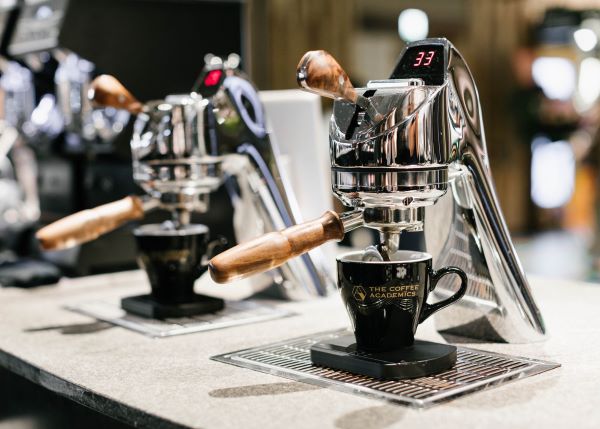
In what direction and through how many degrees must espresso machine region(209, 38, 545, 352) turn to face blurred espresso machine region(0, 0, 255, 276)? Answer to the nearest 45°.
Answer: approximately 90° to its right

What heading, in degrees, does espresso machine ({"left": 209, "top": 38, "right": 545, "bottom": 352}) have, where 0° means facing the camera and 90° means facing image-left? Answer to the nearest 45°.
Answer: approximately 45°
